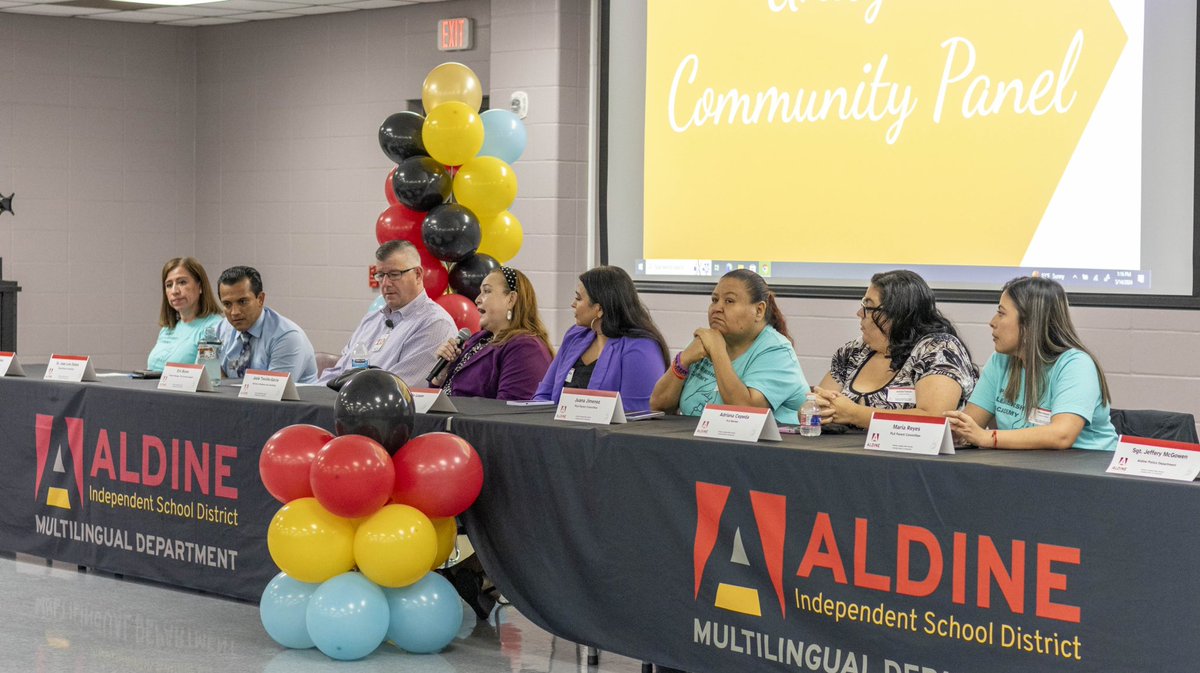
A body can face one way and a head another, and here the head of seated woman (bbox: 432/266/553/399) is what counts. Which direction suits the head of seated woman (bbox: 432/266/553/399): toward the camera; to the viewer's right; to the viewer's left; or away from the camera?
to the viewer's left

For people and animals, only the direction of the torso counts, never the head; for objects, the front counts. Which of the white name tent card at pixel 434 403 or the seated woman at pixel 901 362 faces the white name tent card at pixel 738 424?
the seated woman

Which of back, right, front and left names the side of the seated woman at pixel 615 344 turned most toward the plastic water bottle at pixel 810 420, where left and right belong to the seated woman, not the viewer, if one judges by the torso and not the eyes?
left

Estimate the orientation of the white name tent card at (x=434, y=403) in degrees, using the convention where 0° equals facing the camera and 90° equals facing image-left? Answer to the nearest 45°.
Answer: approximately 45°

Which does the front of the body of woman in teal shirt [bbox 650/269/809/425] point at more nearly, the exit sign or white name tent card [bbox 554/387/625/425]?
the white name tent card

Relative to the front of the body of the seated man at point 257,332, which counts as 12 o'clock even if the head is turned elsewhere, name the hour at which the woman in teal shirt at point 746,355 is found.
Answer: The woman in teal shirt is roughly at 9 o'clock from the seated man.
